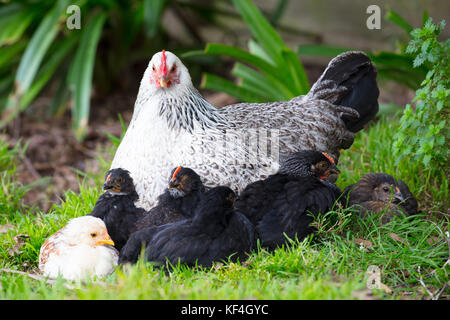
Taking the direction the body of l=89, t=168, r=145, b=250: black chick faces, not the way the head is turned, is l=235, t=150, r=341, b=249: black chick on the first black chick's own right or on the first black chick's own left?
on the first black chick's own left

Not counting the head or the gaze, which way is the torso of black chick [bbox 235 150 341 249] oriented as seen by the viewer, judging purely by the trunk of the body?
to the viewer's right

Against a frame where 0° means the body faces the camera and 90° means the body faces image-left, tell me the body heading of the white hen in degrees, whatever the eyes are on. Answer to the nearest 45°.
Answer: approximately 45°

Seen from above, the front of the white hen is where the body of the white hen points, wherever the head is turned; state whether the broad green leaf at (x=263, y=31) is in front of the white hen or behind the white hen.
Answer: behind

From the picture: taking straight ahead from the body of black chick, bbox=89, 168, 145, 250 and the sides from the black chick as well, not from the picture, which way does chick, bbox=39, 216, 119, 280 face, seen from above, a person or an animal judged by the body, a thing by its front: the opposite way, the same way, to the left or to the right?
to the left

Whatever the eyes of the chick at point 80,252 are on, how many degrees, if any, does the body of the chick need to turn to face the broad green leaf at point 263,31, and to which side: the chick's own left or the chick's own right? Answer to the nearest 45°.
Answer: approximately 90° to the chick's own left

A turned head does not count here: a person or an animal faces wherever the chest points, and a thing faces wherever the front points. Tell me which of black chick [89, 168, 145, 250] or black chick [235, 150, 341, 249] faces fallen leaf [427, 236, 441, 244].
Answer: black chick [235, 150, 341, 249]

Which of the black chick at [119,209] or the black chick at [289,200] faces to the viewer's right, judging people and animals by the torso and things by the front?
the black chick at [289,200]

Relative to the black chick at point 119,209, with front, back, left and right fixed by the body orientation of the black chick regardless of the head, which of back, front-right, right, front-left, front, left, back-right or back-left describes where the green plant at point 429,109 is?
back-left

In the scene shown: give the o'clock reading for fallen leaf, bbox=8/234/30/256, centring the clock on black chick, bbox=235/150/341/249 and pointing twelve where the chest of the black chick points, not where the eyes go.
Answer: The fallen leaf is roughly at 6 o'clock from the black chick.

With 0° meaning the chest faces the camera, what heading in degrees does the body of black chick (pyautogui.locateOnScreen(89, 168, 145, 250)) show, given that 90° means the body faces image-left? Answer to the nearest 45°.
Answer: approximately 45°
